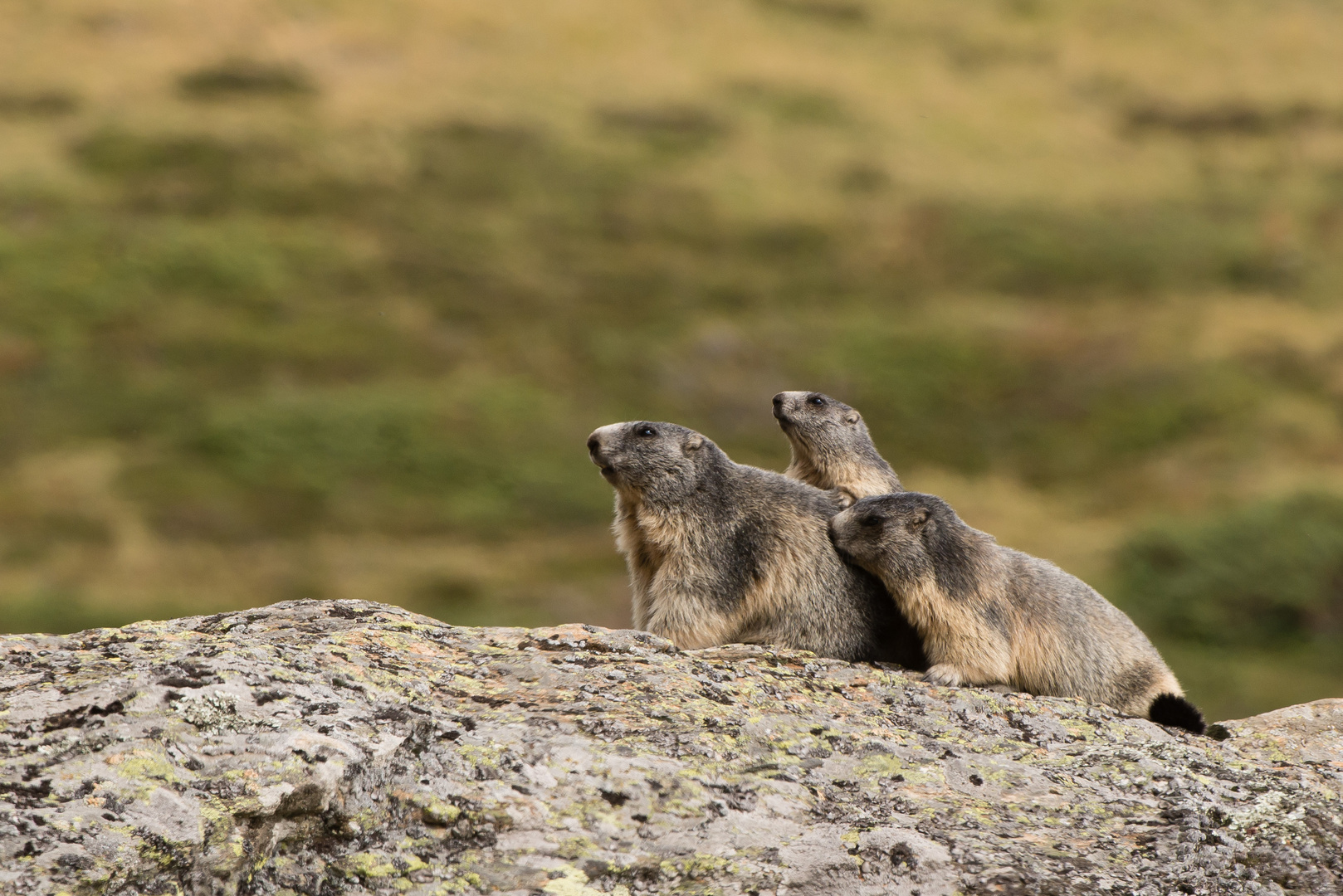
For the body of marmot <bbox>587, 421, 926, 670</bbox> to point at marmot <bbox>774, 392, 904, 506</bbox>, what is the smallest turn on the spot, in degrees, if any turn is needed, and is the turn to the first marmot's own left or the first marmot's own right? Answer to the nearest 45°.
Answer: approximately 135° to the first marmot's own right

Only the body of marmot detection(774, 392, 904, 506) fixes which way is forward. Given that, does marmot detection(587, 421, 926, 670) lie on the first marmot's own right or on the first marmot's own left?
on the first marmot's own left

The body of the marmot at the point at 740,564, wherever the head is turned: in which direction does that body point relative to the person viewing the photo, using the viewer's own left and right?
facing to the left of the viewer

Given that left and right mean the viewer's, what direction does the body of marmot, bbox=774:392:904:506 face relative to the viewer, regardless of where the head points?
facing to the left of the viewer

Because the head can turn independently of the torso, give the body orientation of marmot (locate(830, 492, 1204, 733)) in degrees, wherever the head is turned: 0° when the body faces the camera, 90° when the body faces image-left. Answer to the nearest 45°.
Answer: approximately 90°
